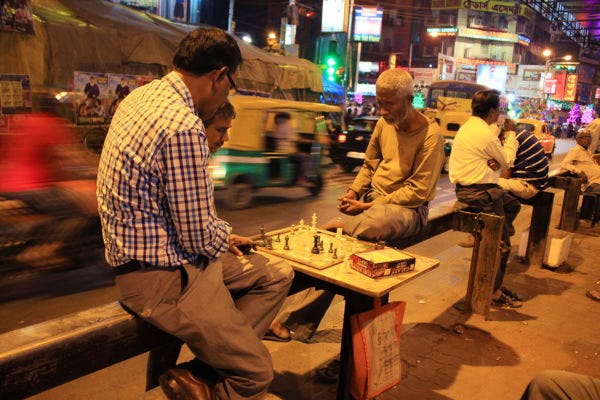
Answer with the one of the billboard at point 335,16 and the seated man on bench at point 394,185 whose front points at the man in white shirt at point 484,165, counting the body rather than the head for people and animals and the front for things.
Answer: the billboard

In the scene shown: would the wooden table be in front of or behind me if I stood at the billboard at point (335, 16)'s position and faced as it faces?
in front

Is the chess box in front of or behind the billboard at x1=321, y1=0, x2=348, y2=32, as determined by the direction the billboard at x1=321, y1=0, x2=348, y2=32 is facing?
in front

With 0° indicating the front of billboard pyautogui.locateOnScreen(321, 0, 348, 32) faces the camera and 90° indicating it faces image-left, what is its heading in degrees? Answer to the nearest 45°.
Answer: approximately 0°

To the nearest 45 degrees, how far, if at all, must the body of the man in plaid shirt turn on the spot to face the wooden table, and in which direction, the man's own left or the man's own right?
0° — they already face it

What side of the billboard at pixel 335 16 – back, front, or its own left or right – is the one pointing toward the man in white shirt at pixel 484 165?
front

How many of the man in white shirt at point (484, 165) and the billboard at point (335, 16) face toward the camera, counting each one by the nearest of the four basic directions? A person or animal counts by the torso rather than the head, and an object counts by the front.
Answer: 1

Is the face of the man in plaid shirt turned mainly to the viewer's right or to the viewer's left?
to the viewer's right

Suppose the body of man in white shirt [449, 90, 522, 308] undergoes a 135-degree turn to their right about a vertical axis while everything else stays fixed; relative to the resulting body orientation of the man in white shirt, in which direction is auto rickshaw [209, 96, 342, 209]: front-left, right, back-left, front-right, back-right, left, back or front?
right

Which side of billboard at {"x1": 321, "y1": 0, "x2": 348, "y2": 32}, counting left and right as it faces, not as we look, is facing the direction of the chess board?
front
